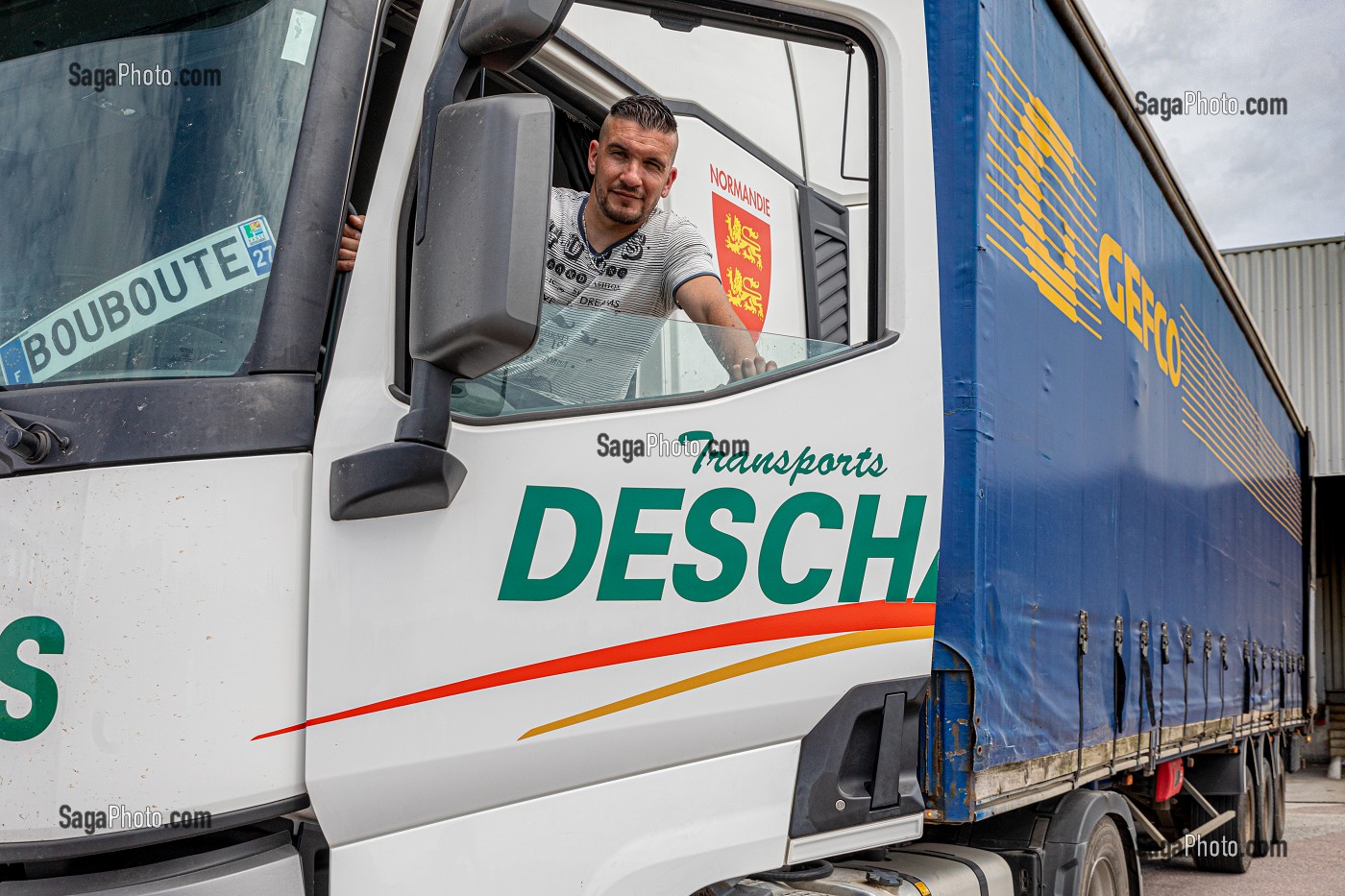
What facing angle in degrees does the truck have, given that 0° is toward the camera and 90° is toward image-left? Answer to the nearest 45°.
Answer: approximately 45°

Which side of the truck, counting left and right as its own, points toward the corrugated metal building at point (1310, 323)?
back
